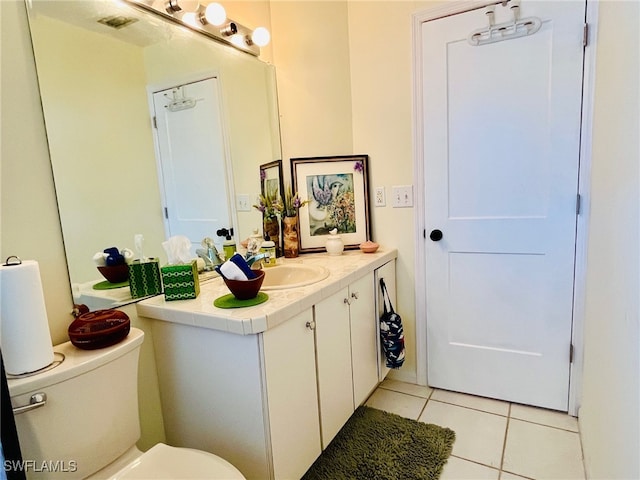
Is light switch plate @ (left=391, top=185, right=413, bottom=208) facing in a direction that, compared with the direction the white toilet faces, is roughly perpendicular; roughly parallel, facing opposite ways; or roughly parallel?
roughly perpendicular

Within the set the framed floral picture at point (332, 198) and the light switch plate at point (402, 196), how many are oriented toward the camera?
2

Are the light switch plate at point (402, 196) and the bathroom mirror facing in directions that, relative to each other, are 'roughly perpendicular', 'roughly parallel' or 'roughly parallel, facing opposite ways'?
roughly perpendicular

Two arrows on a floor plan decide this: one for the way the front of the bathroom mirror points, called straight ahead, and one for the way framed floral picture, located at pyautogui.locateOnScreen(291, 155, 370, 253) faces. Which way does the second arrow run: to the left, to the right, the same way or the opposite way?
to the right

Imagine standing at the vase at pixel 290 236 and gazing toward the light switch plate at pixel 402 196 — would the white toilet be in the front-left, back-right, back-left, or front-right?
back-right

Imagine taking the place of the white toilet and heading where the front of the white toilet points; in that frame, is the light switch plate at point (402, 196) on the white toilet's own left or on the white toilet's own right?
on the white toilet's own left

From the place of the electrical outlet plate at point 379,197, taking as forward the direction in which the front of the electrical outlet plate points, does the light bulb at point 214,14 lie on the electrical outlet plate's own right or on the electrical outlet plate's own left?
on the electrical outlet plate's own right
